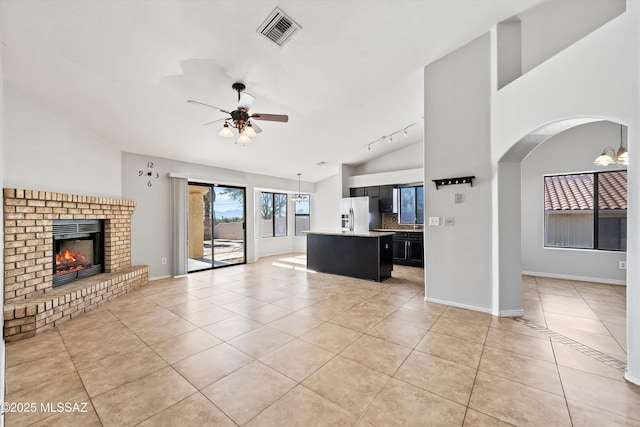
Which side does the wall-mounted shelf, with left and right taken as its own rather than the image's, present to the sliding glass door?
right

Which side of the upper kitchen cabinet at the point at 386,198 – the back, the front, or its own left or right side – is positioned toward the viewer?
front

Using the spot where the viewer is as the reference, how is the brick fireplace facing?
facing the viewer and to the right of the viewer

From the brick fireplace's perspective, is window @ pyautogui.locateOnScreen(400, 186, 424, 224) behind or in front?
in front

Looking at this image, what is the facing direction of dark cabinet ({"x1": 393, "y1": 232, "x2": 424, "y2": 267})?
toward the camera

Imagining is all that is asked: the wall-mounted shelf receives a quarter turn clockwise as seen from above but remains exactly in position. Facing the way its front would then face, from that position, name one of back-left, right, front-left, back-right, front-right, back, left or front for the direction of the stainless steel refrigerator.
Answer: front-right

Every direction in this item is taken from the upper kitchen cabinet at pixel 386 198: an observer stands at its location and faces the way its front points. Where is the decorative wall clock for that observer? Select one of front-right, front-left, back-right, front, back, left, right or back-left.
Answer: front-right

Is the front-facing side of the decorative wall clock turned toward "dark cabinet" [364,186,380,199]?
no

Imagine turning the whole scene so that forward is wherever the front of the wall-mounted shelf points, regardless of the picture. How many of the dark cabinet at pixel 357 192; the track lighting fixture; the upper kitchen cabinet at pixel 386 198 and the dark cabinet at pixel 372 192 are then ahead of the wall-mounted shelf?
0

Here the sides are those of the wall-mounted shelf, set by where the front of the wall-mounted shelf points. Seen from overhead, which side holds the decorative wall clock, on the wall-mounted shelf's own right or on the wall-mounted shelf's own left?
on the wall-mounted shelf's own right

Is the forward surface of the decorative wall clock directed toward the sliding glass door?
no

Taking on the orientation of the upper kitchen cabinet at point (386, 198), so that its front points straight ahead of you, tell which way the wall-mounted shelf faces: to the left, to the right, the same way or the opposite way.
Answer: the same way

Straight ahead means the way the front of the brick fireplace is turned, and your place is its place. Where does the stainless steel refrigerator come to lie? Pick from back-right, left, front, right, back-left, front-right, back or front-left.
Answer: front-left

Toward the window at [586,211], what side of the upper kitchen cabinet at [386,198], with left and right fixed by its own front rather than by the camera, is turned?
left

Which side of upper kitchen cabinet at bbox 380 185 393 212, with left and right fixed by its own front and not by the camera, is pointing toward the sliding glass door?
right

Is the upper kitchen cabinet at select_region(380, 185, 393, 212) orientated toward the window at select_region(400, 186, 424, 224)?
no

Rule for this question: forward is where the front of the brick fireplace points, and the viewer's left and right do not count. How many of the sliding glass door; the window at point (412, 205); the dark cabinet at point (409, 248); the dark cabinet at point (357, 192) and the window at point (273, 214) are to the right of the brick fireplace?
0
